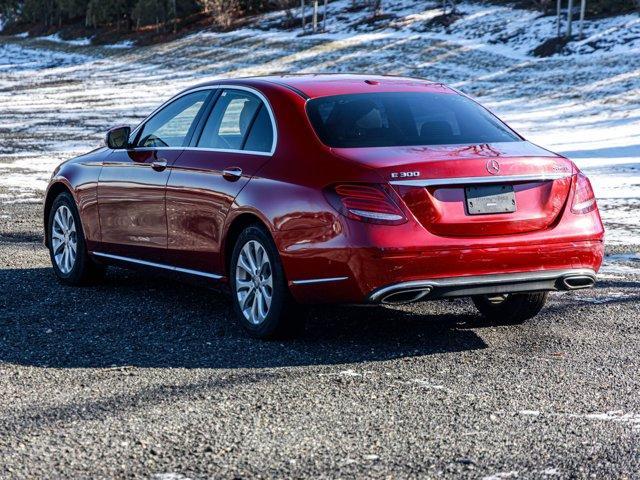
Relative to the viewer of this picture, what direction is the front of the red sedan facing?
facing away from the viewer and to the left of the viewer
